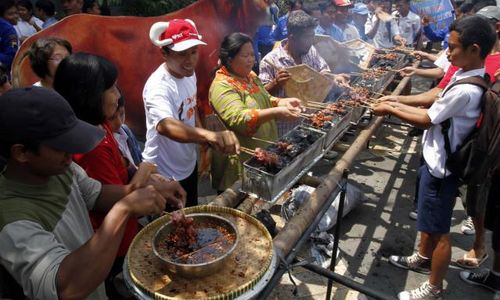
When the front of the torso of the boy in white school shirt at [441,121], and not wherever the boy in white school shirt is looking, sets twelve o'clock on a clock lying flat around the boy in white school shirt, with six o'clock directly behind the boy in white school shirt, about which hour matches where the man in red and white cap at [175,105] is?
The man in red and white cap is roughly at 11 o'clock from the boy in white school shirt.

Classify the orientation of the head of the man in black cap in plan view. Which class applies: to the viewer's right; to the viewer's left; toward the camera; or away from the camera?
to the viewer's right

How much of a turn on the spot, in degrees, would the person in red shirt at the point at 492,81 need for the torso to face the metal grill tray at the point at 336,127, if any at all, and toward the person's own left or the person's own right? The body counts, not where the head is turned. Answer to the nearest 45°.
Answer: approximately 45° to the person's own left

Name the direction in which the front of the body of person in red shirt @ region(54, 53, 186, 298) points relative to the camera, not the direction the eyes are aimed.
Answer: to the viewer's right

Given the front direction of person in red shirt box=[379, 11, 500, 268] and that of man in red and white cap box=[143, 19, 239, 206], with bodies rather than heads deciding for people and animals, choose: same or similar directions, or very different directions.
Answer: very different directions

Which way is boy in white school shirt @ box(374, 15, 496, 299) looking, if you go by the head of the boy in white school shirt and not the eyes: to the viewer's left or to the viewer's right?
to the viewer's left

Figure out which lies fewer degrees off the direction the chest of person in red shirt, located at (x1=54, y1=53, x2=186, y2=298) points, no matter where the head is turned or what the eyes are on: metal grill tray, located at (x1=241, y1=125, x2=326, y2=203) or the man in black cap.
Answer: the metal grill tray

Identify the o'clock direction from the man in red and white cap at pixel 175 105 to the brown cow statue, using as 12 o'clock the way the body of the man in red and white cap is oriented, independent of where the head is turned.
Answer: The brown cow statue is roughly at 7 o'clock from the man in red and white cap.

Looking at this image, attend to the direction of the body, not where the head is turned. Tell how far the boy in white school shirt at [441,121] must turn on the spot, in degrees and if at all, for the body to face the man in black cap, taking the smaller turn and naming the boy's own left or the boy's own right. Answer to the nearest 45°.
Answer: approximately 45° to the boy's own left

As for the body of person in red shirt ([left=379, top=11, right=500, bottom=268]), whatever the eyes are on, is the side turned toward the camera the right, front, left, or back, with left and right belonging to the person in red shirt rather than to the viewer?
left

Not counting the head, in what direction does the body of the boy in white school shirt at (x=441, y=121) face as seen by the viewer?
to the viewer's left
